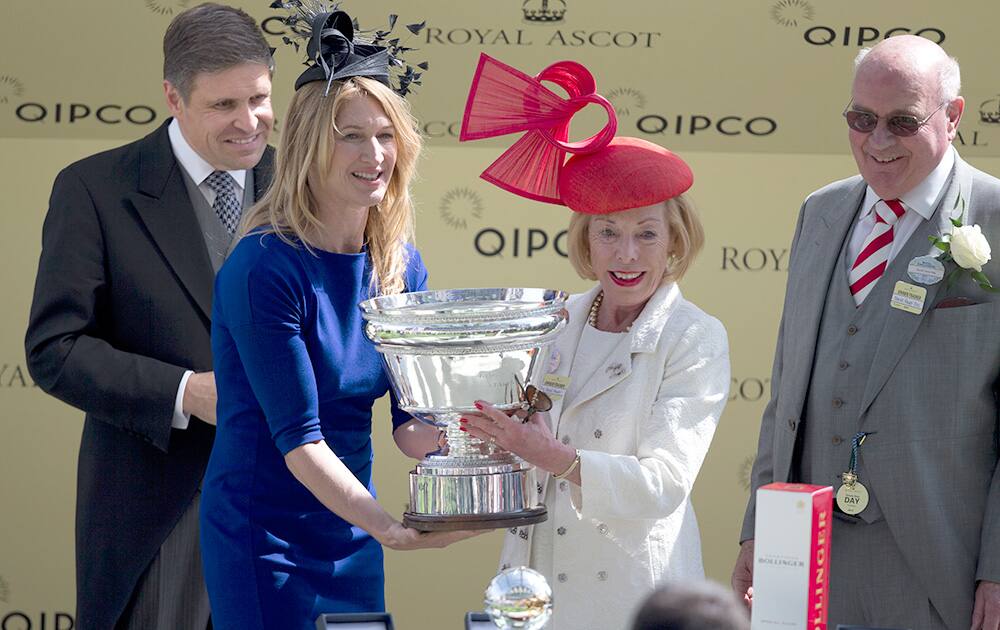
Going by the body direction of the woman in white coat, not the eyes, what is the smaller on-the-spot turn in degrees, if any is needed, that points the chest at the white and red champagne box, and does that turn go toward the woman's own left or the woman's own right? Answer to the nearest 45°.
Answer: approximately 45° to the woman's own left

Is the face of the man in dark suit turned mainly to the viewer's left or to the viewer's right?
to the viewer's right

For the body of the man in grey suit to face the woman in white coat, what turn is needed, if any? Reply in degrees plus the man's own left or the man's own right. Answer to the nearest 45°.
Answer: approximately 45° to the man's own right

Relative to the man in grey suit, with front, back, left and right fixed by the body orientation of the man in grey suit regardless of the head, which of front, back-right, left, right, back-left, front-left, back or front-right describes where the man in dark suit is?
front-right

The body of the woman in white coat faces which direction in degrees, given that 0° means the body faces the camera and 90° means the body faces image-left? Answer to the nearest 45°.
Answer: approximately 45°

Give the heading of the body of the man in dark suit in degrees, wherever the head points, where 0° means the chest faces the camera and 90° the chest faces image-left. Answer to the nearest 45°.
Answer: approximately 315°

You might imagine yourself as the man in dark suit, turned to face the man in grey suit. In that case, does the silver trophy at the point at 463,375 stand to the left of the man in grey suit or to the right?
right
